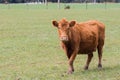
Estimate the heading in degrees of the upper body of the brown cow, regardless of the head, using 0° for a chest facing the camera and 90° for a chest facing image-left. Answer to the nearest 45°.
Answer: approximately 45°
